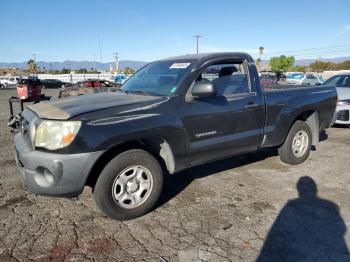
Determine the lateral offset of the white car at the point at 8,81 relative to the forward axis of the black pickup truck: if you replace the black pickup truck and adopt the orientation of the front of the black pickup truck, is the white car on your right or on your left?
on your right

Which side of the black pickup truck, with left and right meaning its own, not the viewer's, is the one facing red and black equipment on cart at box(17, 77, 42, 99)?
right

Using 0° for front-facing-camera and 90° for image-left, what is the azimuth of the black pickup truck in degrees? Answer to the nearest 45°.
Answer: approximately 45°
